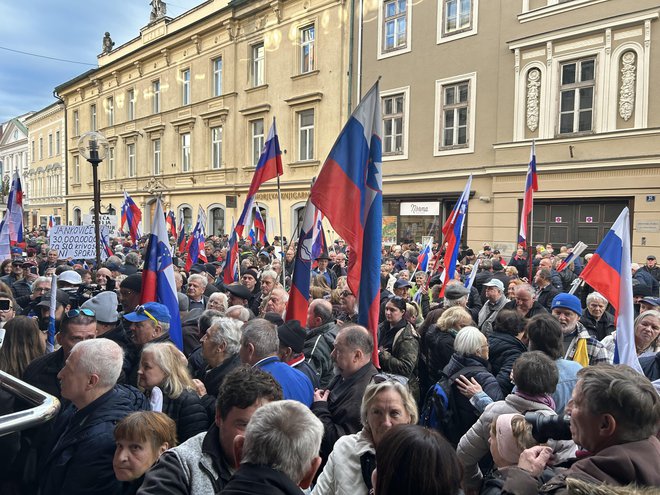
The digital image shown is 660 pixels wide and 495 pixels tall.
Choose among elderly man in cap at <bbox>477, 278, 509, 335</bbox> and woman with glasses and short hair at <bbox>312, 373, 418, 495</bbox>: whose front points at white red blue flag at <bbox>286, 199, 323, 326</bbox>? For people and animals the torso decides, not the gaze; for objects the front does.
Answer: the elderly man in cap

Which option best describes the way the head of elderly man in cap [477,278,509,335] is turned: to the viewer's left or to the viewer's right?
to the viewer's left

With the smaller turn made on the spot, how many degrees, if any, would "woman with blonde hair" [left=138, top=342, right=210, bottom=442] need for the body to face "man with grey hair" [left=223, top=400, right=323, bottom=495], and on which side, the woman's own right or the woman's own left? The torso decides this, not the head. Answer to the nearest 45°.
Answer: approximately 90° to the woman's own left

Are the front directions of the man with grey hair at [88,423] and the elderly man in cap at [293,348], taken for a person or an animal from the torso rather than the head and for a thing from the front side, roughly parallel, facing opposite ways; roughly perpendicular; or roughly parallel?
roughly parallel

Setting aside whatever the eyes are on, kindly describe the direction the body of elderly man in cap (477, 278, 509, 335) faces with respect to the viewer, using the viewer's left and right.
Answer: facing the viewer and to the left of the viewer

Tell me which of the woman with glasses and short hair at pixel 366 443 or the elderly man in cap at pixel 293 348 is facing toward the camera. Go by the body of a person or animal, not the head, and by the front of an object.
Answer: the woman with glasses and short hair

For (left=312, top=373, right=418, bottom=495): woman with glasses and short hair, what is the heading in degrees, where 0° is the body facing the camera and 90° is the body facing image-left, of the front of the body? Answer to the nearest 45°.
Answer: approximately 0°

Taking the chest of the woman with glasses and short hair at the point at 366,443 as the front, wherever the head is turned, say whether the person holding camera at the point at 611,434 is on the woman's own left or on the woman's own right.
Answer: on the woman's own left

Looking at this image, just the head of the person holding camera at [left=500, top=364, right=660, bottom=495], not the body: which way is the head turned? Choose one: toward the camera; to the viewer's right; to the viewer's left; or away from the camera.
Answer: to the viewer's left
